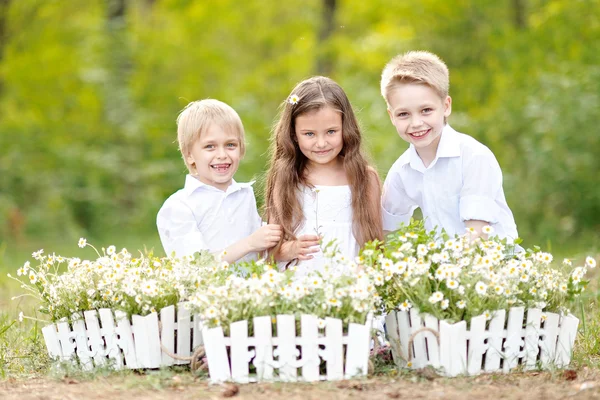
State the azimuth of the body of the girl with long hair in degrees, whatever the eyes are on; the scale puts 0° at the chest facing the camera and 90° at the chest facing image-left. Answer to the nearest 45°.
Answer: approximately 0°

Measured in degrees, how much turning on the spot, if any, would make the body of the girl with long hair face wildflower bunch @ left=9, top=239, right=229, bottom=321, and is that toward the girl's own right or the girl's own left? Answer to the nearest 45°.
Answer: approximately 45° to the girl's own right

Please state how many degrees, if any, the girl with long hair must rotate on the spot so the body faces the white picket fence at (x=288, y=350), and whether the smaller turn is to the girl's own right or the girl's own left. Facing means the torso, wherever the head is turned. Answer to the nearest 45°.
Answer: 0° — they already face it

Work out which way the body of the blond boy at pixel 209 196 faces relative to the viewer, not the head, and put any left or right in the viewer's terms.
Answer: facing the viewer and to the right of the viewer

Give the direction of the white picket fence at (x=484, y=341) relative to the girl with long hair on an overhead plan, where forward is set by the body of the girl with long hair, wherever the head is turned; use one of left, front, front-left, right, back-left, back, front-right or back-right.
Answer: front-left

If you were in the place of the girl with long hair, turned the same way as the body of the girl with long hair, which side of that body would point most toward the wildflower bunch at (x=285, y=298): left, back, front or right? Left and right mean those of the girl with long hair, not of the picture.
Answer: front

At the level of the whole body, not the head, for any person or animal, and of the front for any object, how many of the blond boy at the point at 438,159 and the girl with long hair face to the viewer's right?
0

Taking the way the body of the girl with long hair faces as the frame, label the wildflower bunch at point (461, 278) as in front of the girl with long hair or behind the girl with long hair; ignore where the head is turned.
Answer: in front

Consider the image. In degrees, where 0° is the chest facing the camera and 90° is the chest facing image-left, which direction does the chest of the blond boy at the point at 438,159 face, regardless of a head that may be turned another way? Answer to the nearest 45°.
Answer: approximately 45°

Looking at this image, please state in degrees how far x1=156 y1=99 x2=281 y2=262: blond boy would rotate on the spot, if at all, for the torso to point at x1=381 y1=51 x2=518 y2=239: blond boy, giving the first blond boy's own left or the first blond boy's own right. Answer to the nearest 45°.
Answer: approximately 45° to the first blond boy's own left
